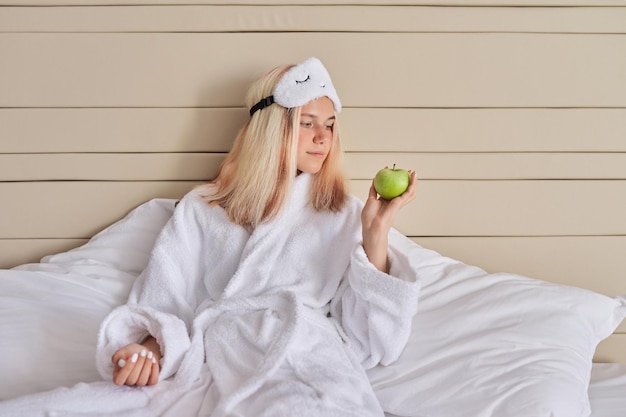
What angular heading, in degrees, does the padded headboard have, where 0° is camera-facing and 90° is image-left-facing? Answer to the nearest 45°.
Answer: approximately 0°

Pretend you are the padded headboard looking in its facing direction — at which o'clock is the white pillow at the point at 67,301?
The white pillow is roughly at 2 o'clock from the padded headboard.
